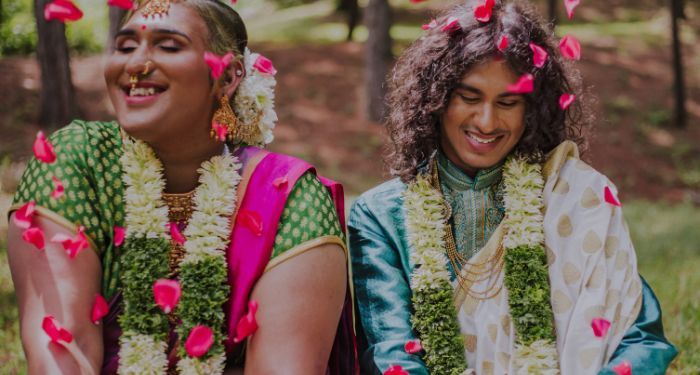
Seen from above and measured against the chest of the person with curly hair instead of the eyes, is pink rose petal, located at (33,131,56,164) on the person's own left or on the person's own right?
on the person's own right

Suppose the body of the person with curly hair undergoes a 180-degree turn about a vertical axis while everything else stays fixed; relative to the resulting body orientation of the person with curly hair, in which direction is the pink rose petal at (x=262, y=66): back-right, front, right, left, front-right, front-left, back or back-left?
left

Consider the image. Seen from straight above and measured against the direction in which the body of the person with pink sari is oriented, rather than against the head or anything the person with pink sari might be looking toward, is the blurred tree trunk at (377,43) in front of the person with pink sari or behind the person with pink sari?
behind

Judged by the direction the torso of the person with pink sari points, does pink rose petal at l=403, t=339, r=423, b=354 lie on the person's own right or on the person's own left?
on the person's own left

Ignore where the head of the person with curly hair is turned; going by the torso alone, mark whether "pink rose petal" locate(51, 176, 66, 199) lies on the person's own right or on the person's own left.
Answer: on the person's own right

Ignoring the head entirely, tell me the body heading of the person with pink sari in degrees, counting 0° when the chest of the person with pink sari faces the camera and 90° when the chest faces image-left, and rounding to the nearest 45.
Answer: approximately 0°

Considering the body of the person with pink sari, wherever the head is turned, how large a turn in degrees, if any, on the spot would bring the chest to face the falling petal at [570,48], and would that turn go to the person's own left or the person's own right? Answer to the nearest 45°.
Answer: approximately 90° to the person's own left

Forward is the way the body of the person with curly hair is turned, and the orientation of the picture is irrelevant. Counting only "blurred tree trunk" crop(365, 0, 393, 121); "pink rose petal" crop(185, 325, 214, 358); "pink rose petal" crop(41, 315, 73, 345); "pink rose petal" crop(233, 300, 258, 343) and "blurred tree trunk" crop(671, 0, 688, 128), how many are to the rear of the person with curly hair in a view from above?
2

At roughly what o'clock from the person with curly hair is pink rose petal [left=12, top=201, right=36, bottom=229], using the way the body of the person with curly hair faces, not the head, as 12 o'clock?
The pink rose petal is roughly at 2 o'clock from the person with curly hair.

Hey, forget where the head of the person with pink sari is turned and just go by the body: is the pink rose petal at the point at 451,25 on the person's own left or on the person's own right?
on the person's own left

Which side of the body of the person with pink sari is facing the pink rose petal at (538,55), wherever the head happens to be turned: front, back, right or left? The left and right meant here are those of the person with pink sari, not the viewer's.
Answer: left

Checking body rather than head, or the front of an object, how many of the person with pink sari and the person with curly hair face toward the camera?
2

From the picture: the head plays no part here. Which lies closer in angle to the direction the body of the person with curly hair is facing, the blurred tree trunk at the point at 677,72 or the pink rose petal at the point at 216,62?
the pink rose petal

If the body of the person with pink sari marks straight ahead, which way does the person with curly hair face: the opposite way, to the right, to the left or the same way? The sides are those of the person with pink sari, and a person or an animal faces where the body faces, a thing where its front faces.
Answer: the same way

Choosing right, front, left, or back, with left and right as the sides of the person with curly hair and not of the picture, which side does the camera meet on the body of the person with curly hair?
front
